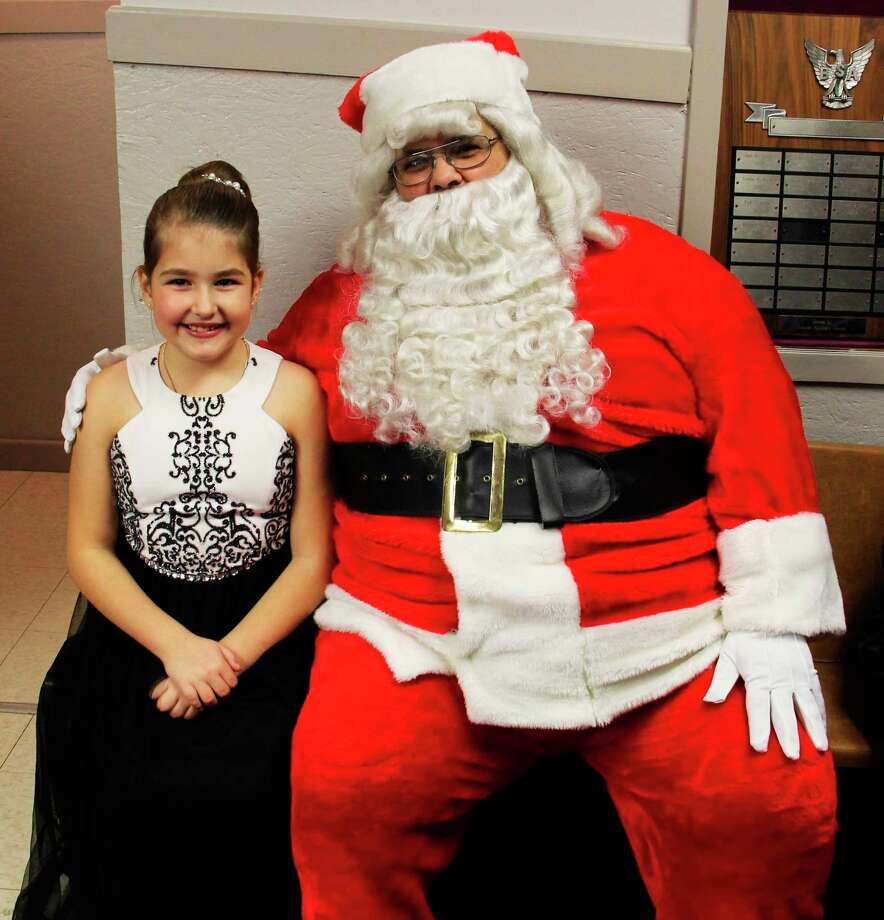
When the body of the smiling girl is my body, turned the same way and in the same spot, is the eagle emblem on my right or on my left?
on my left

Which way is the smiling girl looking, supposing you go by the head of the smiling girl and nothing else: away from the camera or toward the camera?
toward the camera

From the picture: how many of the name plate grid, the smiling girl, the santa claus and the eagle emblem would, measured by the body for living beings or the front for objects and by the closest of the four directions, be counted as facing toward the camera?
4

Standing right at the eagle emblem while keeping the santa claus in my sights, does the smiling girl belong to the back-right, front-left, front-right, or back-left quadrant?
front-right

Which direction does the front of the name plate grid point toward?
toward the camera

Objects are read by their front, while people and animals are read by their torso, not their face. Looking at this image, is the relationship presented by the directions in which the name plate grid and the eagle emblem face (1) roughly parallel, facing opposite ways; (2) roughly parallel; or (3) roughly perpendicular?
roughly parallel

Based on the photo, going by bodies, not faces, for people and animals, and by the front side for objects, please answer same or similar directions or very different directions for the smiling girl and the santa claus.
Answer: same or similar directions

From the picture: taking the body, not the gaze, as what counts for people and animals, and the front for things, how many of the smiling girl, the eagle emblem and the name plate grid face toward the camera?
3

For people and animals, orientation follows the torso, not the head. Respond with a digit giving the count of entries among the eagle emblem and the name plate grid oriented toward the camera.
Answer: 2

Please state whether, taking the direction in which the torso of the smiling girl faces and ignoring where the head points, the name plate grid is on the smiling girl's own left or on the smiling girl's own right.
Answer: on the smiling girl's own left

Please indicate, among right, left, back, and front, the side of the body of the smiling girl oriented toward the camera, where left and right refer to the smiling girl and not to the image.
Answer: front
